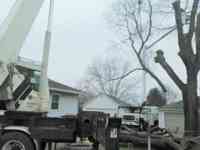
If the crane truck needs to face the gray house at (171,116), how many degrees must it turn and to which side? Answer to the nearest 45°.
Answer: approximately 135° to its right

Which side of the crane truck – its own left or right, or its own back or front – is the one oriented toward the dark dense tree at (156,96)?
right

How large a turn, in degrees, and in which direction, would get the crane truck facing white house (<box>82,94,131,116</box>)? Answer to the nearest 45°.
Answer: approximately 90° to its right

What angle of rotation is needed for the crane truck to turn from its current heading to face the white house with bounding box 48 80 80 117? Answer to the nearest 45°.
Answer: approximately 90° to its right

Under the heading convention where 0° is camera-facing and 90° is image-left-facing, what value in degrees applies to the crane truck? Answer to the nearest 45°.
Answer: approximately 90°

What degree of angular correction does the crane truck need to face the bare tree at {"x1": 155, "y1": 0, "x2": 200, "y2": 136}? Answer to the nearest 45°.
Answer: approximately 135° to its right
